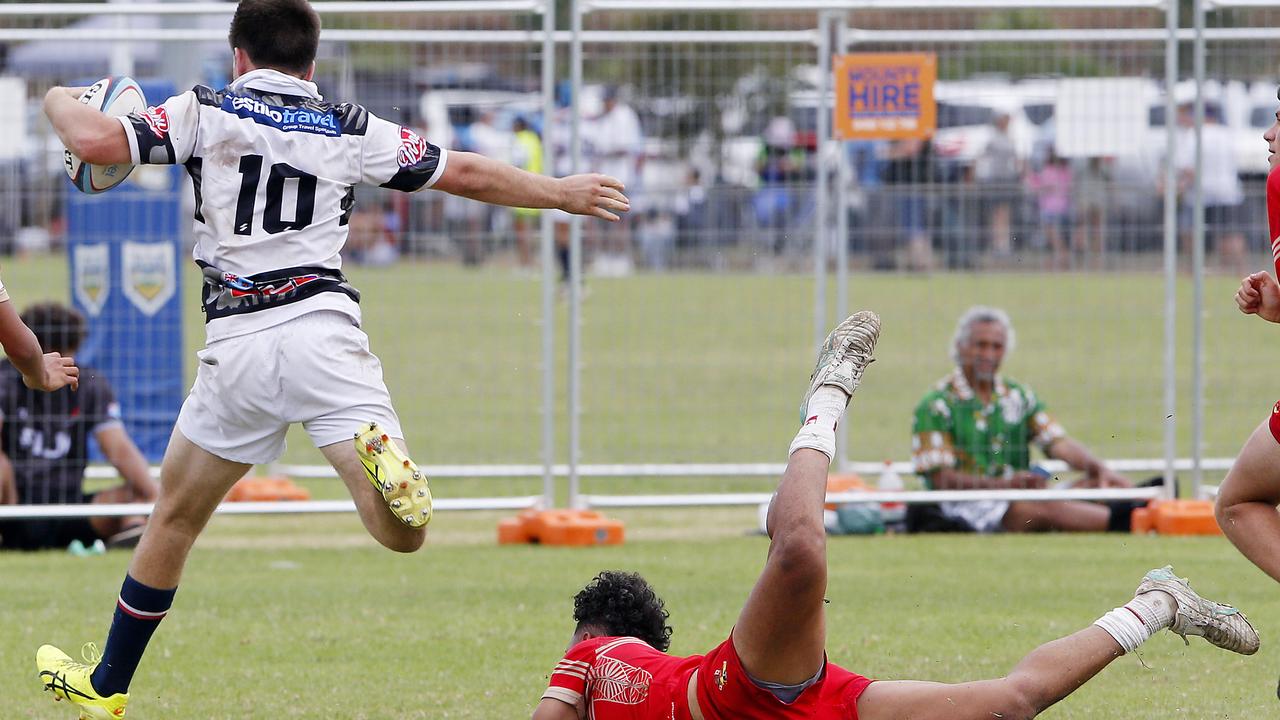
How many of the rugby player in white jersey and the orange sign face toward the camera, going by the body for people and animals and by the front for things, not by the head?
1

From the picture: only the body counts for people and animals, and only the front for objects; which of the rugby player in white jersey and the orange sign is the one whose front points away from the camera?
the rugby player in white jersey

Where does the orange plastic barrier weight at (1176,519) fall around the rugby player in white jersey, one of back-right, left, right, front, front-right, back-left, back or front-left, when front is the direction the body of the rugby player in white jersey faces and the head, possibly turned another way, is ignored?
front-right

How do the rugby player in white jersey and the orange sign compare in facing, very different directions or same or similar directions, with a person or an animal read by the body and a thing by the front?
very different directions

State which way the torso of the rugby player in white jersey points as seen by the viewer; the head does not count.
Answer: away from the camera

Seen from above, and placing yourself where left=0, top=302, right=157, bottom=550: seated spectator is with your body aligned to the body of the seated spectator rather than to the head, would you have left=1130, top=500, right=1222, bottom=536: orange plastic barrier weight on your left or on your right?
on your left

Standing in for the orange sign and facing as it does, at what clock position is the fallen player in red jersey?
The fallen player in red jersey is roughly at 12 o'clock from the orange sign.

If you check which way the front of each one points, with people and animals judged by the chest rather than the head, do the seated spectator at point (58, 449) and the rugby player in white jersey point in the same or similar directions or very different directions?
very different directions

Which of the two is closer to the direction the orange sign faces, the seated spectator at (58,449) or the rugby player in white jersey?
the rugby player in white jersey

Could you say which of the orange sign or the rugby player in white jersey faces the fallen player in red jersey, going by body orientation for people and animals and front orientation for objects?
the orange sign
